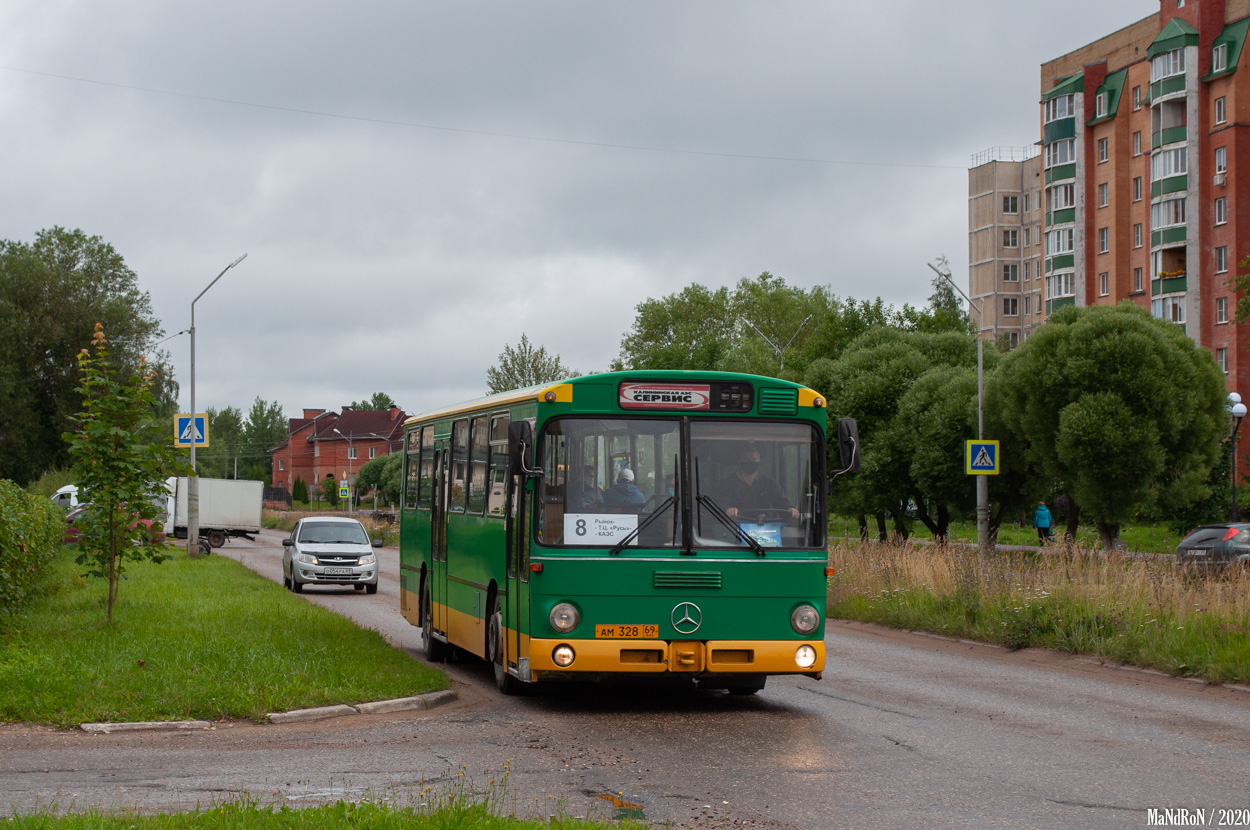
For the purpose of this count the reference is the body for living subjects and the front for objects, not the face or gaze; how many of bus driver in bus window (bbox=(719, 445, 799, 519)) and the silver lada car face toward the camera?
2

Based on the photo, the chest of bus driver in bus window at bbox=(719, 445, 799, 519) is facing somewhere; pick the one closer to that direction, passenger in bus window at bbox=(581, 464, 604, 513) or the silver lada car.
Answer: the passenger in bus window

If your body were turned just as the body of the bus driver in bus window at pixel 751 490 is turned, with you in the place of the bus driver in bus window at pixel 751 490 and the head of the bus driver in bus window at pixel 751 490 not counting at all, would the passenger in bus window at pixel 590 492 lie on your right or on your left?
on your right

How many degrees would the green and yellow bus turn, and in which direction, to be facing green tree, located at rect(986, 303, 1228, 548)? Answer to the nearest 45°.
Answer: approximately 135° to its left

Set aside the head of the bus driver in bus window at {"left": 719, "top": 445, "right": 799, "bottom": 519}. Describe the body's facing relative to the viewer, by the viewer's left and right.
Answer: facing the viewer

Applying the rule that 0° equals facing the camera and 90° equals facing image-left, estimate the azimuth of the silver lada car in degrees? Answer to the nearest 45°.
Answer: approximately 0°

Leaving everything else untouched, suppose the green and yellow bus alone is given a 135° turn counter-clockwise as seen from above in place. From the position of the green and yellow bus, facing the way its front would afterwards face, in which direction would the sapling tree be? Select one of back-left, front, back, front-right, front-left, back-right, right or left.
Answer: left

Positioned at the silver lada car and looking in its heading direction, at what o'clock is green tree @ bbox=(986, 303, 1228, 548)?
The green tree is roughly at 9 o'clock from the silver lada car.

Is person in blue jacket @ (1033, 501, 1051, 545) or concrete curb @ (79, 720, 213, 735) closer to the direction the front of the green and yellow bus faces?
the concrete curb

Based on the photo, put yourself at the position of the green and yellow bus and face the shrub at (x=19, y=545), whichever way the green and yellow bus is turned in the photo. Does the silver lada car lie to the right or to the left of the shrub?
right

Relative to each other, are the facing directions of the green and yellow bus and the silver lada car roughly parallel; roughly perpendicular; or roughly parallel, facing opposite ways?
roughly parallel

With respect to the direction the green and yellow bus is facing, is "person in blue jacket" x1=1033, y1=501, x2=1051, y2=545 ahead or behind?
behind

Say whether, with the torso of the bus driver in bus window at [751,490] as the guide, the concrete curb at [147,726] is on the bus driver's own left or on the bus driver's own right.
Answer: on the bus driver's own right

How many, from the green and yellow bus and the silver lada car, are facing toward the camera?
2
